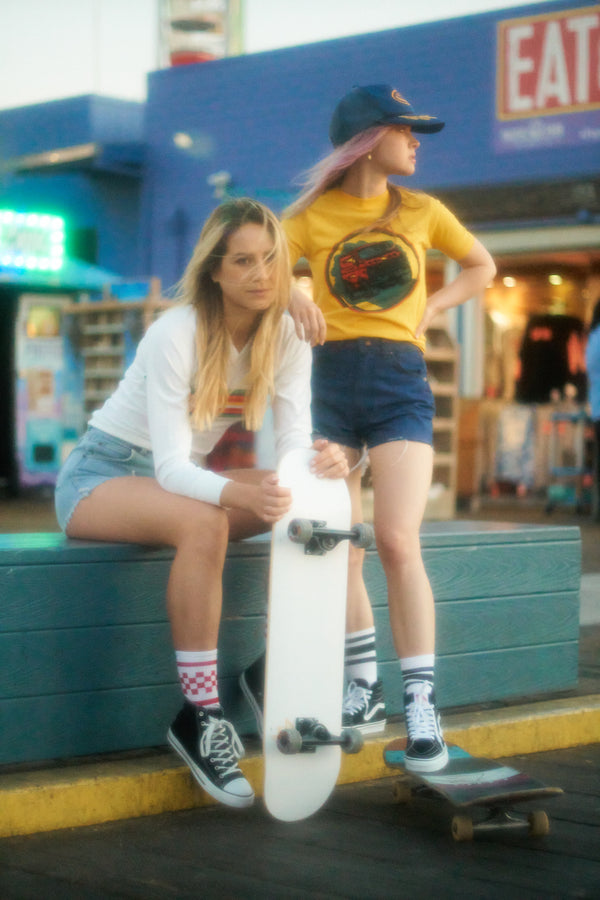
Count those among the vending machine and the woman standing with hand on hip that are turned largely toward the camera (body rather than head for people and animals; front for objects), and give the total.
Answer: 2

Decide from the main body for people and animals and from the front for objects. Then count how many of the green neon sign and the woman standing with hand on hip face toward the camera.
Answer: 2

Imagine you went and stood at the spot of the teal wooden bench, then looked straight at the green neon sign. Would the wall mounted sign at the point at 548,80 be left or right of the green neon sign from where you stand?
right

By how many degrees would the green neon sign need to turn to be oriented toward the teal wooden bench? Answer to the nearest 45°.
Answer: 0° — it already faces it

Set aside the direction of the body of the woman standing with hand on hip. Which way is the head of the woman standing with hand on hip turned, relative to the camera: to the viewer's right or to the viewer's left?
to the viewer's right

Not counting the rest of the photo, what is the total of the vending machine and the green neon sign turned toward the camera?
2

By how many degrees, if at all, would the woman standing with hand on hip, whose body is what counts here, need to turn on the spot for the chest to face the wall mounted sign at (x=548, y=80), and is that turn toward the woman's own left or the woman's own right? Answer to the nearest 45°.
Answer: approximately 180°

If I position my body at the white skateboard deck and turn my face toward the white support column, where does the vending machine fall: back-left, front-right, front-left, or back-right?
front-left

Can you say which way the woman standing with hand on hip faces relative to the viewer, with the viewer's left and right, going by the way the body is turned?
facing the viewer

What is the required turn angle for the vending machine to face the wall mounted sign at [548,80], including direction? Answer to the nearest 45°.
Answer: approximately 45° to its left

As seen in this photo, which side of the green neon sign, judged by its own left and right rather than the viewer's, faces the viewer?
front
